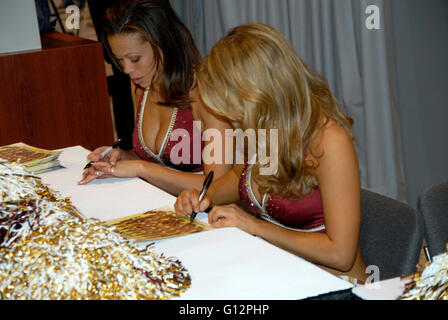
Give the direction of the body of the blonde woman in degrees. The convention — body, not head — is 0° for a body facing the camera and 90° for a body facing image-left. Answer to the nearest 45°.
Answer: approximately 45°

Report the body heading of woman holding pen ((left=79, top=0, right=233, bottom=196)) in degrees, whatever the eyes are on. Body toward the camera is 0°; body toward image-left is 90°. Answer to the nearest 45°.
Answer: approximately 45°

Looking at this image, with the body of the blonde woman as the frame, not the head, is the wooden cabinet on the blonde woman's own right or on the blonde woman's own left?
on the blonde woman's own right

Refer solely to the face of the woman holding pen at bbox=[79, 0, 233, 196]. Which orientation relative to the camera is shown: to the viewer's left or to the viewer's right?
to the viewer's left

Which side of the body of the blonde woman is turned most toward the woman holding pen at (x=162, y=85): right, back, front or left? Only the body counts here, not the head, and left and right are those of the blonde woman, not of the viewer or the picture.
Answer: right

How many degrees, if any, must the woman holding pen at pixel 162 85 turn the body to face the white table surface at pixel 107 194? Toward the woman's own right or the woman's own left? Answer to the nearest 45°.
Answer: approximately 45° to the woman's own left

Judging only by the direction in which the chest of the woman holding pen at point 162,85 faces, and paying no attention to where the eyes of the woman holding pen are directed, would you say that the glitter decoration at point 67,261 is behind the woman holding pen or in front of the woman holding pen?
in front

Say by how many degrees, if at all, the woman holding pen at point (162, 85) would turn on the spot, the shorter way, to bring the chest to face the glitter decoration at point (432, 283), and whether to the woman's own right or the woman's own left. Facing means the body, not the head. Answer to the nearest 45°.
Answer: approximately 45° to the woman's own left

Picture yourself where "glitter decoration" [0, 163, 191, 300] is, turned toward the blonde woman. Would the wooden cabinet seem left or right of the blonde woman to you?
left

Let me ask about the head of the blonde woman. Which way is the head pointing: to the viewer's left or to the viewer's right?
to the viewer's left

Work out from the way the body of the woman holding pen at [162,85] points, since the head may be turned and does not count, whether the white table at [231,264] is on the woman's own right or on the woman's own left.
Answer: on the woman's own left

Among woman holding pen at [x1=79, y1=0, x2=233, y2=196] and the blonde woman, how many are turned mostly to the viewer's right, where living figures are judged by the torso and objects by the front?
0
